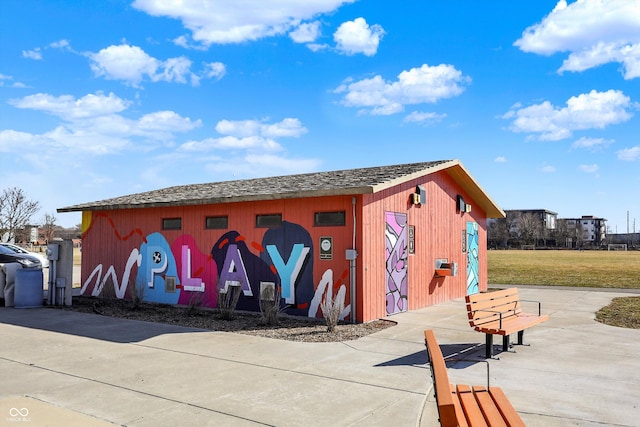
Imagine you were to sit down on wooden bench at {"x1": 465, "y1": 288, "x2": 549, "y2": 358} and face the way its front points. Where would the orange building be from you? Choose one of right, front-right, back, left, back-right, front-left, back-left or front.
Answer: back

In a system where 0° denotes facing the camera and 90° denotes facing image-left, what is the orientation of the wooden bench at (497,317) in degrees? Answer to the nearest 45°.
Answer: approximately 315°

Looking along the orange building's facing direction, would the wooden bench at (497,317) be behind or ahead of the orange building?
ahead

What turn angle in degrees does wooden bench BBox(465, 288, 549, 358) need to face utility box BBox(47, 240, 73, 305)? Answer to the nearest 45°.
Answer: approximately 135° to its right

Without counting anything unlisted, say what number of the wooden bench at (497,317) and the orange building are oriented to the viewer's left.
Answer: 0

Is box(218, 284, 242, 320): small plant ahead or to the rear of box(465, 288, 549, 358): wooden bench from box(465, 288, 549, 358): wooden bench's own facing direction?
to the rear

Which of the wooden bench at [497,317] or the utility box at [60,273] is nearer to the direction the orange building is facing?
the wooden bench

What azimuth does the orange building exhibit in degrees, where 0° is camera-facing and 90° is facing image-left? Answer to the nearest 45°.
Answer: approximately 315°
